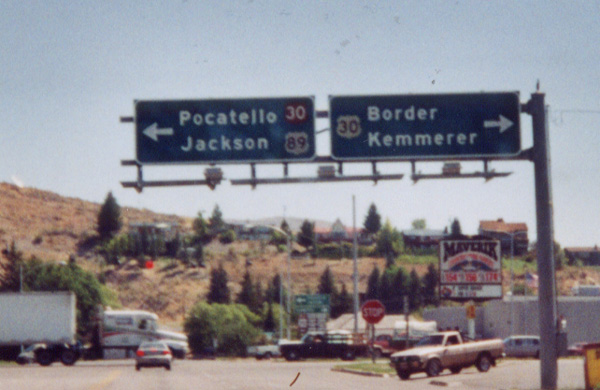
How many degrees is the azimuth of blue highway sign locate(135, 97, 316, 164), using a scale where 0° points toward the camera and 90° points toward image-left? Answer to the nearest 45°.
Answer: approximately 0°

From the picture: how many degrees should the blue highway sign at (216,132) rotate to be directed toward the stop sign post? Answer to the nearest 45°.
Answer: approximately 180°

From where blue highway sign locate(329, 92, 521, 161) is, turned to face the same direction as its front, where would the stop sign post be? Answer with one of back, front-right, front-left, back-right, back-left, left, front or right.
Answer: back

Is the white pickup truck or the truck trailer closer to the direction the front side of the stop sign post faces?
the white pickup truck

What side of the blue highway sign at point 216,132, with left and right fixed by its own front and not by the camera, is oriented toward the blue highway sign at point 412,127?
left

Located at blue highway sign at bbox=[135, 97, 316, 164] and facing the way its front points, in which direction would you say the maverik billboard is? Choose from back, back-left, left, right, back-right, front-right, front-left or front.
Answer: back-left
